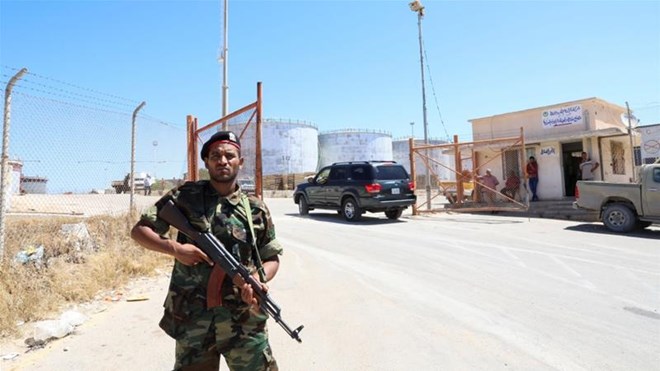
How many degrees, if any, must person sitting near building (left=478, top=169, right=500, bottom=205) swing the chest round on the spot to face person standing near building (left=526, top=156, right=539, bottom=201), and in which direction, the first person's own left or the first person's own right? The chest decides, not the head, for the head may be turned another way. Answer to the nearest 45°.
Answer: approximately 135° to the first person's own left

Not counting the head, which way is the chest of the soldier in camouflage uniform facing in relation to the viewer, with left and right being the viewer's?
facing the viewer

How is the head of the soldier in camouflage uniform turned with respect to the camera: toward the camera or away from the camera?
toward the camera

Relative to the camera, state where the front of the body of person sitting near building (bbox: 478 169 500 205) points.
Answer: toward the camera

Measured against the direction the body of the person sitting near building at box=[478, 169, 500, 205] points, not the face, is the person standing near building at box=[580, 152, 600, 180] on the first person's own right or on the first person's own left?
on the first person's own left

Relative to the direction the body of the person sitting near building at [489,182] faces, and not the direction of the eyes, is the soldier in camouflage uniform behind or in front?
in front

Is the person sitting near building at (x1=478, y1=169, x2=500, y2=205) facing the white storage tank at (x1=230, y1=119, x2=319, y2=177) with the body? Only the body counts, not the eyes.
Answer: no

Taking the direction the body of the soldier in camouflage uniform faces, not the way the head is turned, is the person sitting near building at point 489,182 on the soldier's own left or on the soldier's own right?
on the soldier's own left

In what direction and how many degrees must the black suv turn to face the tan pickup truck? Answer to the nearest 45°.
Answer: approximately 135° to its right

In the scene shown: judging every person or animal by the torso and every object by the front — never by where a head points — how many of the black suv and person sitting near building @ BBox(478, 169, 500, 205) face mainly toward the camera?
1

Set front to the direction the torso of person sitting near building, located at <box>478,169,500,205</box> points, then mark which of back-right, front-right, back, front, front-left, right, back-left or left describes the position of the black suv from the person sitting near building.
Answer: front-right

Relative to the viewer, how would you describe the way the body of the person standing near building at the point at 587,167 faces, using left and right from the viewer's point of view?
facing the viewer and to the left of the viewer
